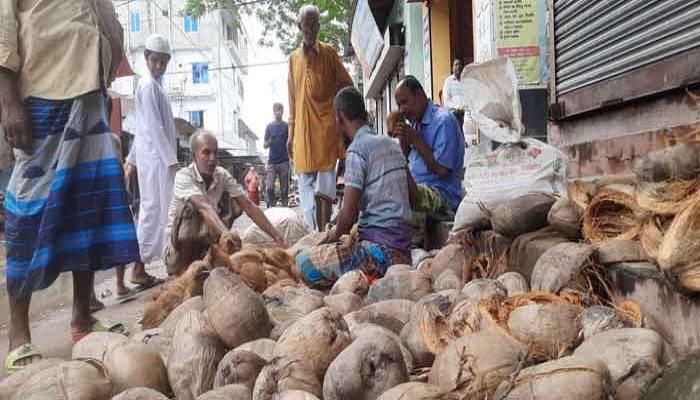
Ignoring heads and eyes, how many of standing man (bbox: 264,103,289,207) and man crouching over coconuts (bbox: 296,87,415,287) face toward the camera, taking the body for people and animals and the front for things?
1

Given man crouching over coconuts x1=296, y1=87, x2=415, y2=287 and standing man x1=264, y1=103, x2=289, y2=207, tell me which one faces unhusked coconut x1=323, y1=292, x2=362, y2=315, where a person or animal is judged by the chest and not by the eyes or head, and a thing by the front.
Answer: the standing man

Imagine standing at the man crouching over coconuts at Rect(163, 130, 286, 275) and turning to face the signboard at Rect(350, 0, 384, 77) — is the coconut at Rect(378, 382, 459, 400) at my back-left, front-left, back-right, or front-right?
back-right

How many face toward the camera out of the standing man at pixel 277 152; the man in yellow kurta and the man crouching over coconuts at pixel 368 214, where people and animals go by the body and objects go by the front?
2

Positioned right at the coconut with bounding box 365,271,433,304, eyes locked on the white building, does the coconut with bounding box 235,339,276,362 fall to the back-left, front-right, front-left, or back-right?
back-left

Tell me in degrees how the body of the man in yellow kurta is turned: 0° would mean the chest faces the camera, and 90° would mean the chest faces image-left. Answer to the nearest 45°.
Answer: approximately 0°

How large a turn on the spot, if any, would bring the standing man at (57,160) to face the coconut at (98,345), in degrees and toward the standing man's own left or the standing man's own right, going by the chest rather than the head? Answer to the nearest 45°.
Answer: approximately 45° to the standing man's own right
